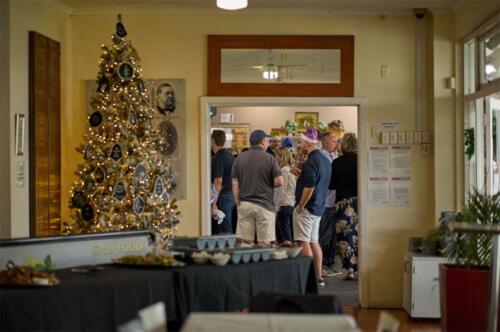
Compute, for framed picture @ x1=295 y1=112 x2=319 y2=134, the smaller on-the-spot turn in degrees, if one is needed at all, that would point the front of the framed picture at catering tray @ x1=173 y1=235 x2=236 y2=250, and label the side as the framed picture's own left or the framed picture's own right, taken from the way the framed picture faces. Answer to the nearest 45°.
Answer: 0° — it already faces it

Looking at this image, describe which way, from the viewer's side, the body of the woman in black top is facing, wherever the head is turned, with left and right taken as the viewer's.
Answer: facing away from the viewer

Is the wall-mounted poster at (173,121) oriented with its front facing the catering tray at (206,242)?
yes

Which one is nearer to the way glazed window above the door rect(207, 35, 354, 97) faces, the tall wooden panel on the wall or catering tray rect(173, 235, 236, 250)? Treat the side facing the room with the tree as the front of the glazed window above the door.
the catering tray

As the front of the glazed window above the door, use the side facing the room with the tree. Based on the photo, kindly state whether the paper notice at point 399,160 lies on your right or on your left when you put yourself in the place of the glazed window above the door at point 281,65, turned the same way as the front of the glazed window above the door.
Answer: on your left

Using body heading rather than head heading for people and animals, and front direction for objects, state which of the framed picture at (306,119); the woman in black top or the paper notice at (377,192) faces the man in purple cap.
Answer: the framed picture

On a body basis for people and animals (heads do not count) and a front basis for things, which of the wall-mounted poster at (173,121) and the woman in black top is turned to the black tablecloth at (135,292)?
the wall-mounted poster

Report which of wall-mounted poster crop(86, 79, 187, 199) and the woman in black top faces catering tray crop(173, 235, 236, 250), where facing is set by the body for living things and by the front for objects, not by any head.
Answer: the wall-mounted poster

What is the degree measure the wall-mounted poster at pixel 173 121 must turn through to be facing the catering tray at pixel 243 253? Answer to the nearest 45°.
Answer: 0° — it already faces it

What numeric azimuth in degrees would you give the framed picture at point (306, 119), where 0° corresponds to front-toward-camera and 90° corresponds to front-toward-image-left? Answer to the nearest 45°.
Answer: approximately 0°
